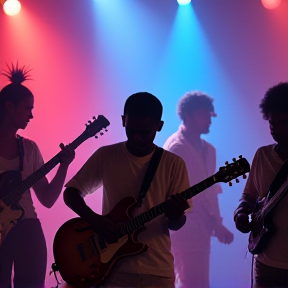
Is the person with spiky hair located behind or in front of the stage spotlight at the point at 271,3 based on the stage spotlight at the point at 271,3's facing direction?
in front

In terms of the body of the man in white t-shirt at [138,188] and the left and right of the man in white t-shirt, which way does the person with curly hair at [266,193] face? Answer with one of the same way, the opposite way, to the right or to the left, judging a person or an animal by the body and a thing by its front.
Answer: the same way

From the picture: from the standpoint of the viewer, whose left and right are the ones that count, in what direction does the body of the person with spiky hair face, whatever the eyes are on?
facing the viewer and to the right of the viewer

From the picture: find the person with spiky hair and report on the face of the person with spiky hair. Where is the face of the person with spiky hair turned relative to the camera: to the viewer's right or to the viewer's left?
to the viewer's right

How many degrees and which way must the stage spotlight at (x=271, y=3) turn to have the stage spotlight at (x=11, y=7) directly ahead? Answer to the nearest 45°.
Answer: approximately 90° to its right

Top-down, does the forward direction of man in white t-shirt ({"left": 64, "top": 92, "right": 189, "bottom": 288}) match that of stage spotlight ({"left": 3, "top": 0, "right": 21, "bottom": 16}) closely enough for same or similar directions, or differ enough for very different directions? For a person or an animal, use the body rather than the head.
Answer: same or similar directions

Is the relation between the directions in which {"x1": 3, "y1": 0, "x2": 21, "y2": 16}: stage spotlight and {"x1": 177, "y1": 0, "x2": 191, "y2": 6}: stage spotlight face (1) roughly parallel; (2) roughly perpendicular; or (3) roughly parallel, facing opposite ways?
roughly parallel

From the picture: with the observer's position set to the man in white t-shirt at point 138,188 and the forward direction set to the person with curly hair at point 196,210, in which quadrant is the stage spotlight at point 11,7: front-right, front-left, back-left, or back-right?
front-left

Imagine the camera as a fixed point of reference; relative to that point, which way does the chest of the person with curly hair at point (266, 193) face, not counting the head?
toward the camera

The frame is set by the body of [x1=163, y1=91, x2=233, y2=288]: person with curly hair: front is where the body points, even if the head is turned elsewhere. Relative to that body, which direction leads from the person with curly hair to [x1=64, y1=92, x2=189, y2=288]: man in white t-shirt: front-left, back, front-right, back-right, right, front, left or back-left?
front-right

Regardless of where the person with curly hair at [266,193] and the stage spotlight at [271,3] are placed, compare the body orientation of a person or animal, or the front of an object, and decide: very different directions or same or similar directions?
same or similar directions
